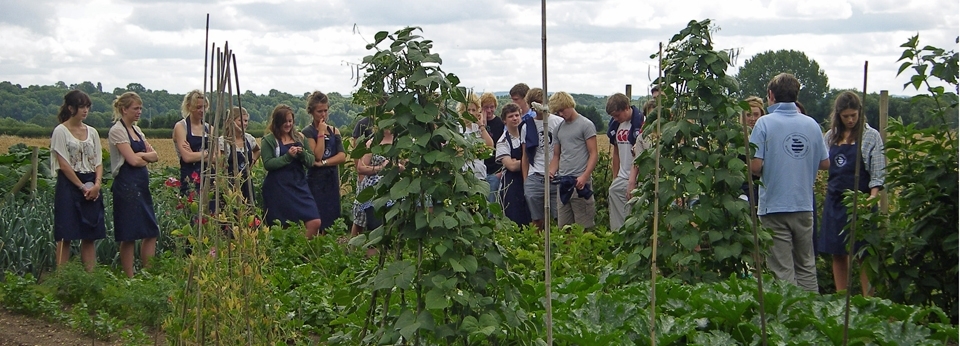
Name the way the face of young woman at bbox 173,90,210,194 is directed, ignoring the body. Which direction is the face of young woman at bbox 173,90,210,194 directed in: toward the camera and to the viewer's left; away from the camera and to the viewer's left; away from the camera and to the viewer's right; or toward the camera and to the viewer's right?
toward the camera and to the viewer's right

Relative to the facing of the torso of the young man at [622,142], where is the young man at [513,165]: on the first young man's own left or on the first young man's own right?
on the first young man's own right

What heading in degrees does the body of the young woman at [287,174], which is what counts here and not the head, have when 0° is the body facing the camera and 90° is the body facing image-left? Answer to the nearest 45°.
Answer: approximately 315°

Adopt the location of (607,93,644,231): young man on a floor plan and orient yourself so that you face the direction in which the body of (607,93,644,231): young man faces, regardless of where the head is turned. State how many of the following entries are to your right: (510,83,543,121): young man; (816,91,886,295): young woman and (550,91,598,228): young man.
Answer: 2

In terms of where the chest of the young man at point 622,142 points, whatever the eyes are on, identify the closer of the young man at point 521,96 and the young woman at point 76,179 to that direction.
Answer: the young woman

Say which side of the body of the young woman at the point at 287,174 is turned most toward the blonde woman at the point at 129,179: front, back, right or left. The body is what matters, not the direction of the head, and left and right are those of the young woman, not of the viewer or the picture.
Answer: right

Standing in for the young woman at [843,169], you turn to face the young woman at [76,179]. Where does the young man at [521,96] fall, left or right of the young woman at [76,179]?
right

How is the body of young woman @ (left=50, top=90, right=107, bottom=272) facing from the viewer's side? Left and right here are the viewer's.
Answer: facing the viewer and to the right of the viewer
